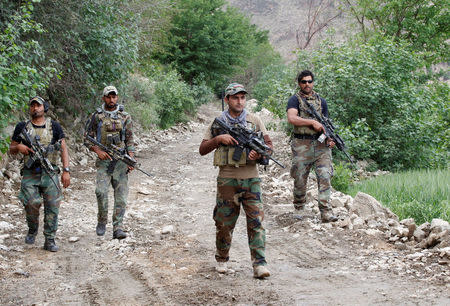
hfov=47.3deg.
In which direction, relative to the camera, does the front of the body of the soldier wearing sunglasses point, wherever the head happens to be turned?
toward the camera

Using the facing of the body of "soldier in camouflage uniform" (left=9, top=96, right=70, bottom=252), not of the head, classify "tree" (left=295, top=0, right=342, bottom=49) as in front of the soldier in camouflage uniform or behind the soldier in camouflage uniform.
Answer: behind

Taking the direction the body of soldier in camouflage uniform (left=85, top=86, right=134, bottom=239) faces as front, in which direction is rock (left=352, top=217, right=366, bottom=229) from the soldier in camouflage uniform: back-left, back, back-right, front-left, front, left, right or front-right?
left

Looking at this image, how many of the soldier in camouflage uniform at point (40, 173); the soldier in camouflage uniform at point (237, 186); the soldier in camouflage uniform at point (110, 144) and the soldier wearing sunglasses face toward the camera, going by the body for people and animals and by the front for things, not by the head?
4

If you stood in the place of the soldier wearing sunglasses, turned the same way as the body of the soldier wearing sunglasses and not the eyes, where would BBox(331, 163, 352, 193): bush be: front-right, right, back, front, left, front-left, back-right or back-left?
back

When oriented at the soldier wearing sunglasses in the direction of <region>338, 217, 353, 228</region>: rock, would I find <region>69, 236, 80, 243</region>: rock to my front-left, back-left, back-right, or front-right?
back-right

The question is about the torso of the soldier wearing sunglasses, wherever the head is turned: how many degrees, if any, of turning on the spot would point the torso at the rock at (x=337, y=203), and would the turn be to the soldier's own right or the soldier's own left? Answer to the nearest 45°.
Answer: approximately 135° to the soldier's own left

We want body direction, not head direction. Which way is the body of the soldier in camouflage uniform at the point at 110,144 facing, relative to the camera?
toward the camera

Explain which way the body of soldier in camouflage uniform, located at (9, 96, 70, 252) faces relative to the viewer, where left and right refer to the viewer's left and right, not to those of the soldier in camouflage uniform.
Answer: facing the viewer

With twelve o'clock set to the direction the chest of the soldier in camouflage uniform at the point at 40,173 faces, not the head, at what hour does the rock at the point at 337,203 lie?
The rock is roughly at 9 o'clock from the soldier in camouflage uniform.

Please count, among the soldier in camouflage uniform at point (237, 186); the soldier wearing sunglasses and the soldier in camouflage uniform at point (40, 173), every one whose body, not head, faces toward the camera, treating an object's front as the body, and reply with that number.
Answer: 3

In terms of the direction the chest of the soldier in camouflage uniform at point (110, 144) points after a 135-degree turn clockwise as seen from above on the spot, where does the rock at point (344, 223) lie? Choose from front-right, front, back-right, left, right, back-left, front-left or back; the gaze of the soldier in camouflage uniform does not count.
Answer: back-right
